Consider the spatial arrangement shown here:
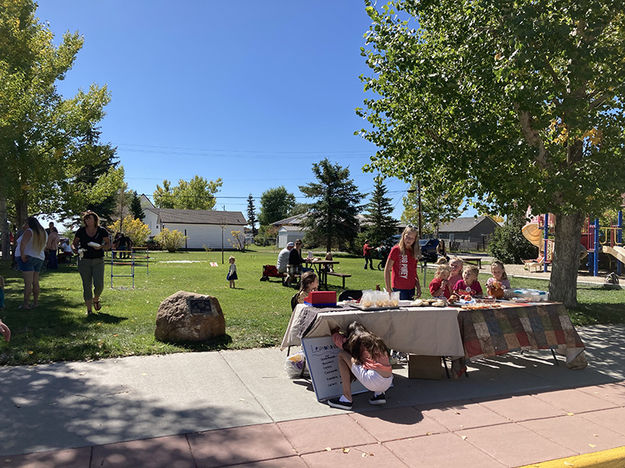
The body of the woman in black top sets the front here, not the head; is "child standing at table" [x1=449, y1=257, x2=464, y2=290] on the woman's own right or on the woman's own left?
on the woman's own left

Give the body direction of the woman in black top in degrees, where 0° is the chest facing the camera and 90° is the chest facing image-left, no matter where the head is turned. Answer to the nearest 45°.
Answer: approximately 0°

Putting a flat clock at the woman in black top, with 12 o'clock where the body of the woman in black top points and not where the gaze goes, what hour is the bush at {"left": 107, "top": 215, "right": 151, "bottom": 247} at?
The bush is roughly at 6 o'clock from the woman in black top.

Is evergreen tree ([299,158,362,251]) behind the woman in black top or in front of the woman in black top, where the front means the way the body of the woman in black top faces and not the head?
behind

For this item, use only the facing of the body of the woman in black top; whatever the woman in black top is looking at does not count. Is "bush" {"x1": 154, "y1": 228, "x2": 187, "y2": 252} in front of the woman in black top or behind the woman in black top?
behind

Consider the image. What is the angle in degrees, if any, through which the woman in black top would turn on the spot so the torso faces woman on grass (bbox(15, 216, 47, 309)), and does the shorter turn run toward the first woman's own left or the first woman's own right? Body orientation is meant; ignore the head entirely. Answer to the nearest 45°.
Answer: approximately 135° to the first woman's own right

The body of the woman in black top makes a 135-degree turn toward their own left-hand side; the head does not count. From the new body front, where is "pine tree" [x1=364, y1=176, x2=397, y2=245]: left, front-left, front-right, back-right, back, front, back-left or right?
front

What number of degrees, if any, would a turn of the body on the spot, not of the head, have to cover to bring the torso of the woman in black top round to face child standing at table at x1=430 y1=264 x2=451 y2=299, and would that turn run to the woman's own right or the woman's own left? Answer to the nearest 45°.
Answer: approximately 45° to the woman's own left
